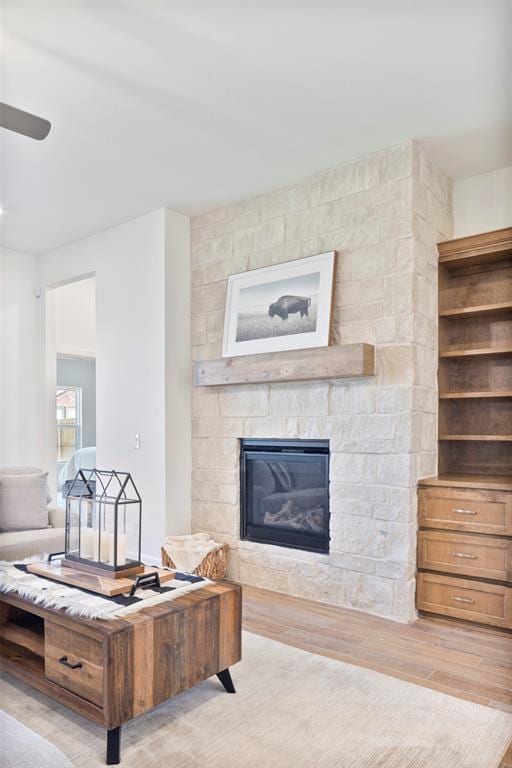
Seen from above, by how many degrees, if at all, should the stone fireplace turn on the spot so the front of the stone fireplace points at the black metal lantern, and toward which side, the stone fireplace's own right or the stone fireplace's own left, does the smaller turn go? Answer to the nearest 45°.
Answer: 0° — it already faces it

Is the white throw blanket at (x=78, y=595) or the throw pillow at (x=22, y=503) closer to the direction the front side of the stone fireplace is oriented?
the white throw blanket

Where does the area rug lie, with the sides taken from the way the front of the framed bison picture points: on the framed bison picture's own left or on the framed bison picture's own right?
on the framed bison picture's own left

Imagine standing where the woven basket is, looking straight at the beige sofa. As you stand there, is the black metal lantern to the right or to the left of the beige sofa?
left

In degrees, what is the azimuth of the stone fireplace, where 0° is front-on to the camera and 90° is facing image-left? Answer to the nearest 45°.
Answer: approximately 45°

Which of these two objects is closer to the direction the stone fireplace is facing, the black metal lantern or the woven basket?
the black metal lantern

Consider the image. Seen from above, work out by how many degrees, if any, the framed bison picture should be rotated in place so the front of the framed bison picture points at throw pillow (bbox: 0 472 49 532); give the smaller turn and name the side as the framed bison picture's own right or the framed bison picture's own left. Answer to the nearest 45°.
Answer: approximately 45° to the framed bison picture's own right

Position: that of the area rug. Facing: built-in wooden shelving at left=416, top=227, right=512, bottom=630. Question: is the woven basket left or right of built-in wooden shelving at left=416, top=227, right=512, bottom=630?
left

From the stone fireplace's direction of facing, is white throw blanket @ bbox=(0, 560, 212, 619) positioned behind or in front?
in front

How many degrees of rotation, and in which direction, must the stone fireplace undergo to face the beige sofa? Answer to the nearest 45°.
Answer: approximately 45° to its right
